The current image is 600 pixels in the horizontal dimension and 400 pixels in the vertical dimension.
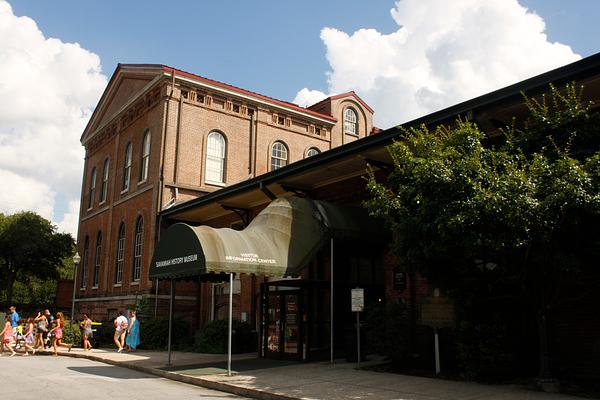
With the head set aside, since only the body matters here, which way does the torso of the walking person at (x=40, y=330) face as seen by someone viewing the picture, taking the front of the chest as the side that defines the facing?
to the viewer's left

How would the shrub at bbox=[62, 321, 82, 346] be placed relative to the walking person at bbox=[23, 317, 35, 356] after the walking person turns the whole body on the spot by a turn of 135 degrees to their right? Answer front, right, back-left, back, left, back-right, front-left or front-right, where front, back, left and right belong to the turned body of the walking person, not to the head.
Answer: front

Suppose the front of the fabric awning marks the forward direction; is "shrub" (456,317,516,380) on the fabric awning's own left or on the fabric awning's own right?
on the fabric awning's own left

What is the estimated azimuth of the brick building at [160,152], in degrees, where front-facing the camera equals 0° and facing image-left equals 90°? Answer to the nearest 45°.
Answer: approximately 45°

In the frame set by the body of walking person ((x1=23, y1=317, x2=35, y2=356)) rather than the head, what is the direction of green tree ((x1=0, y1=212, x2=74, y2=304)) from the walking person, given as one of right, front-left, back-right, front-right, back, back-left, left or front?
right

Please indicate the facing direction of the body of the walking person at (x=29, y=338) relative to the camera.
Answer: to the viewer's left

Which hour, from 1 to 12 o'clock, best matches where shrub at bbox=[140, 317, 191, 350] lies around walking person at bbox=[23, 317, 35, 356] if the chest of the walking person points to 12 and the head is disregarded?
The shrub is roughly at 6 o'clock from the walking person.

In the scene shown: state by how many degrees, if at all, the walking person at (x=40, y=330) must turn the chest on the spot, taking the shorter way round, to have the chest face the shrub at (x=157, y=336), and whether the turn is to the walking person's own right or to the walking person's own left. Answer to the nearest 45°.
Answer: approximately 180°

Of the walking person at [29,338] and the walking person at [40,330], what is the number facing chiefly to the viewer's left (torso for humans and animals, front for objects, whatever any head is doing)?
2

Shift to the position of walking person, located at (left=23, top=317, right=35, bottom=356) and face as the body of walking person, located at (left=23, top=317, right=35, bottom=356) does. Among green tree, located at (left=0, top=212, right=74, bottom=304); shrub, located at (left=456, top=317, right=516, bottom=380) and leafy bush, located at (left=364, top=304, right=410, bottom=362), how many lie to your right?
1

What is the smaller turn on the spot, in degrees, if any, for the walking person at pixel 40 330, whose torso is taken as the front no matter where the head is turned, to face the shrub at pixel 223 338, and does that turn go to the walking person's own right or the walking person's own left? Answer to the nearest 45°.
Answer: approximately 135° to the walking person's own left
